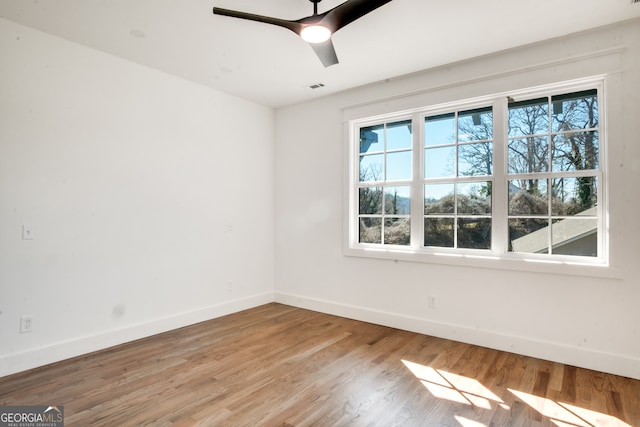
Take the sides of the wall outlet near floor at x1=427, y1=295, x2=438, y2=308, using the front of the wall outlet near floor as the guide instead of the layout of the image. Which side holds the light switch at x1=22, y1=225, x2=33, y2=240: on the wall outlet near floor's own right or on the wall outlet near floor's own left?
on the wall outlet near floor's own right

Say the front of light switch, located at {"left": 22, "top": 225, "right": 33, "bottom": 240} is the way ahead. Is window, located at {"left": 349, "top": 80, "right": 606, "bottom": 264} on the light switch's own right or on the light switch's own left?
on the light switch's own left

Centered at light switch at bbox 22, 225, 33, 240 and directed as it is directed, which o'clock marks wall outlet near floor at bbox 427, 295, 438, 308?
The wall outlet near floor is roughly at 10 o'clock from the light switch.

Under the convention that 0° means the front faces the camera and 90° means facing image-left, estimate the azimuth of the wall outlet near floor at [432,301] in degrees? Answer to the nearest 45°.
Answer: approximately 0°
